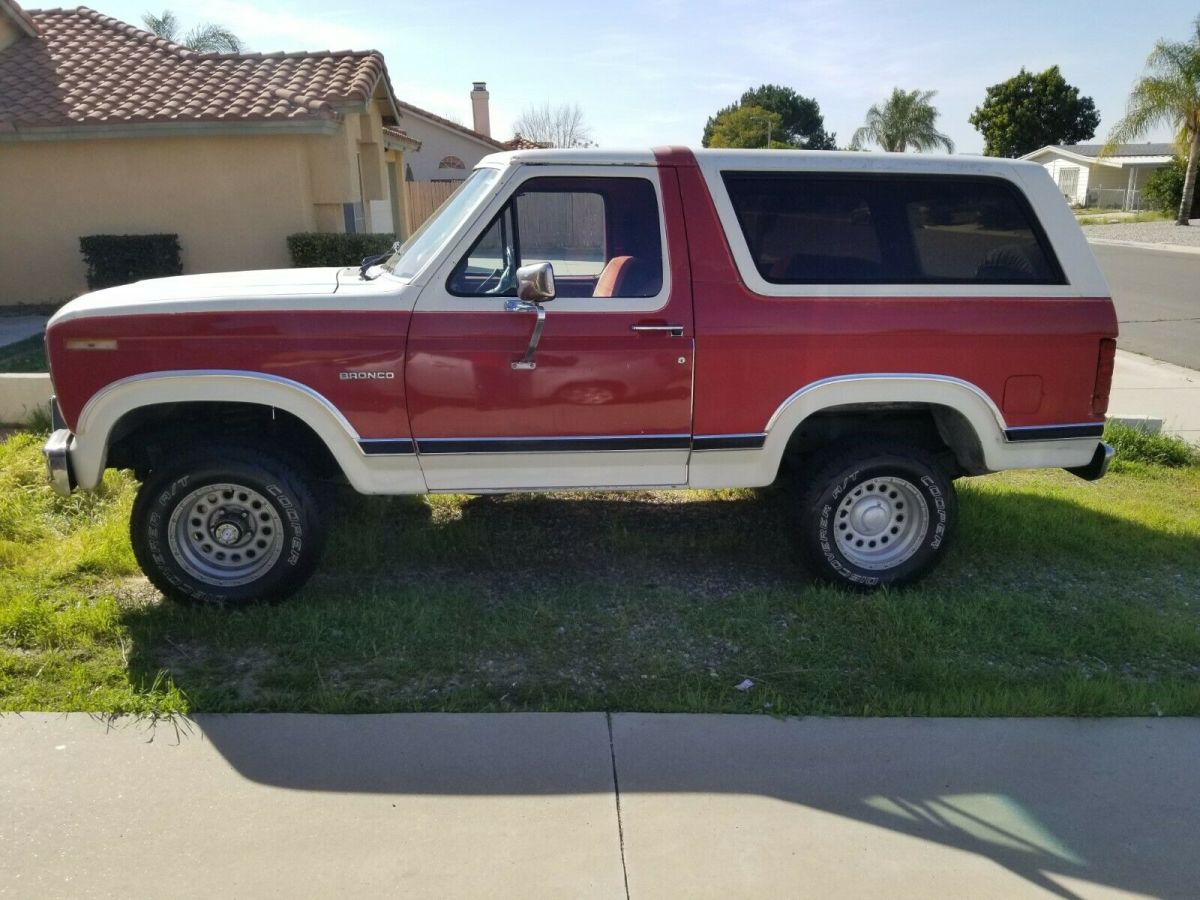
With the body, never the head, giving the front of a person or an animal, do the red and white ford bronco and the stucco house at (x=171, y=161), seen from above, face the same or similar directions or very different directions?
very different directions

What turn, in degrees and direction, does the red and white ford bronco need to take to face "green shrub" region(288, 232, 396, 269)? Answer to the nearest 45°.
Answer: approximately 90° to its right

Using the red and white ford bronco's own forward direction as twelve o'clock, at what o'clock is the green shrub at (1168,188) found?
The green shrub is roughly at 4 o'clock from the red and white ford bronco.

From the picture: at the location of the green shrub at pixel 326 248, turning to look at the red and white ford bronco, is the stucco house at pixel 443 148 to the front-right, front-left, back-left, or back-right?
back-left

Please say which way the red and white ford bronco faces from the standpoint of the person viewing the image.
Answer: facing to the left of the viewer
